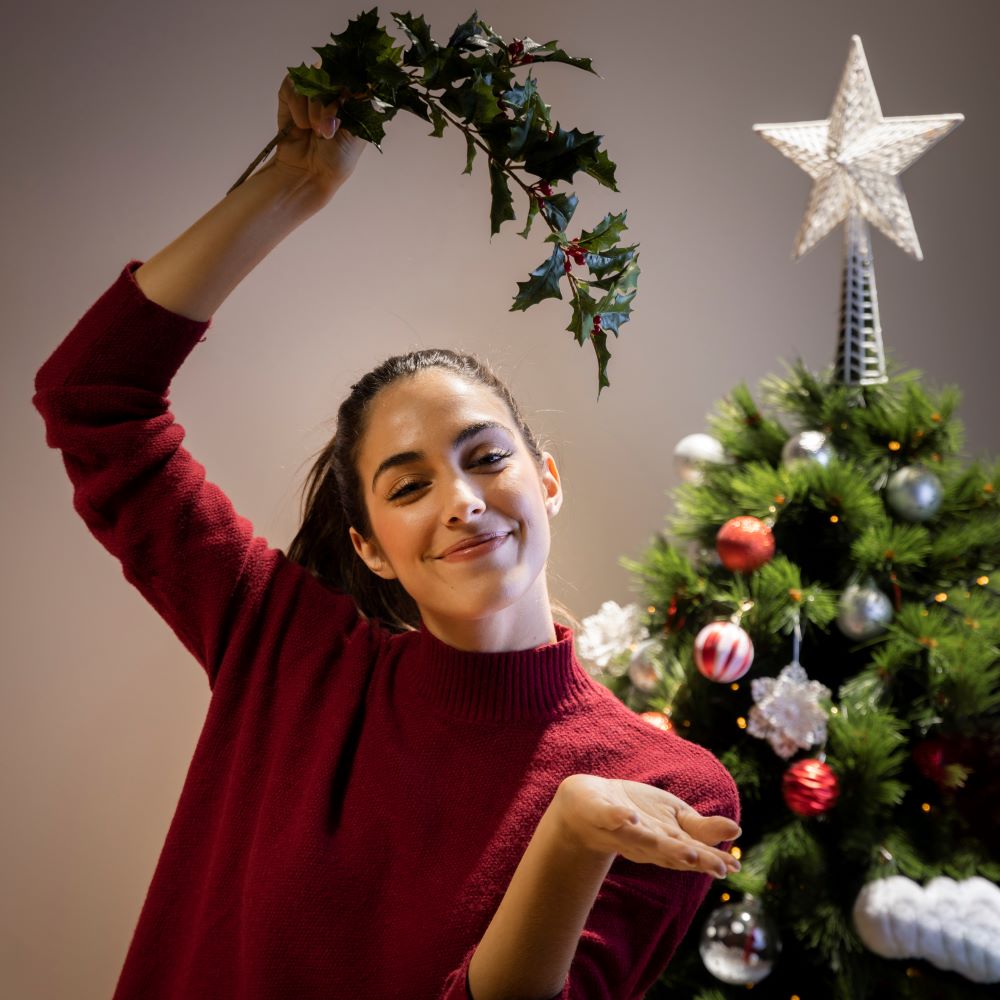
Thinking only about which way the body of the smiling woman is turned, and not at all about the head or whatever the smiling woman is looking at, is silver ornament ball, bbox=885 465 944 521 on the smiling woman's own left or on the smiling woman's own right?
on the smiling woman's own left

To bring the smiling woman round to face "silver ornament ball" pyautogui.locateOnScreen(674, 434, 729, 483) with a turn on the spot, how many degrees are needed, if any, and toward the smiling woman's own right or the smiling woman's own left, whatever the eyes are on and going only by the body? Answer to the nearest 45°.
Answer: approximately 135° to the smiling woman's own left

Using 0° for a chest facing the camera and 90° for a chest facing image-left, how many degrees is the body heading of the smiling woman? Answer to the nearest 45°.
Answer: approximately 0°
